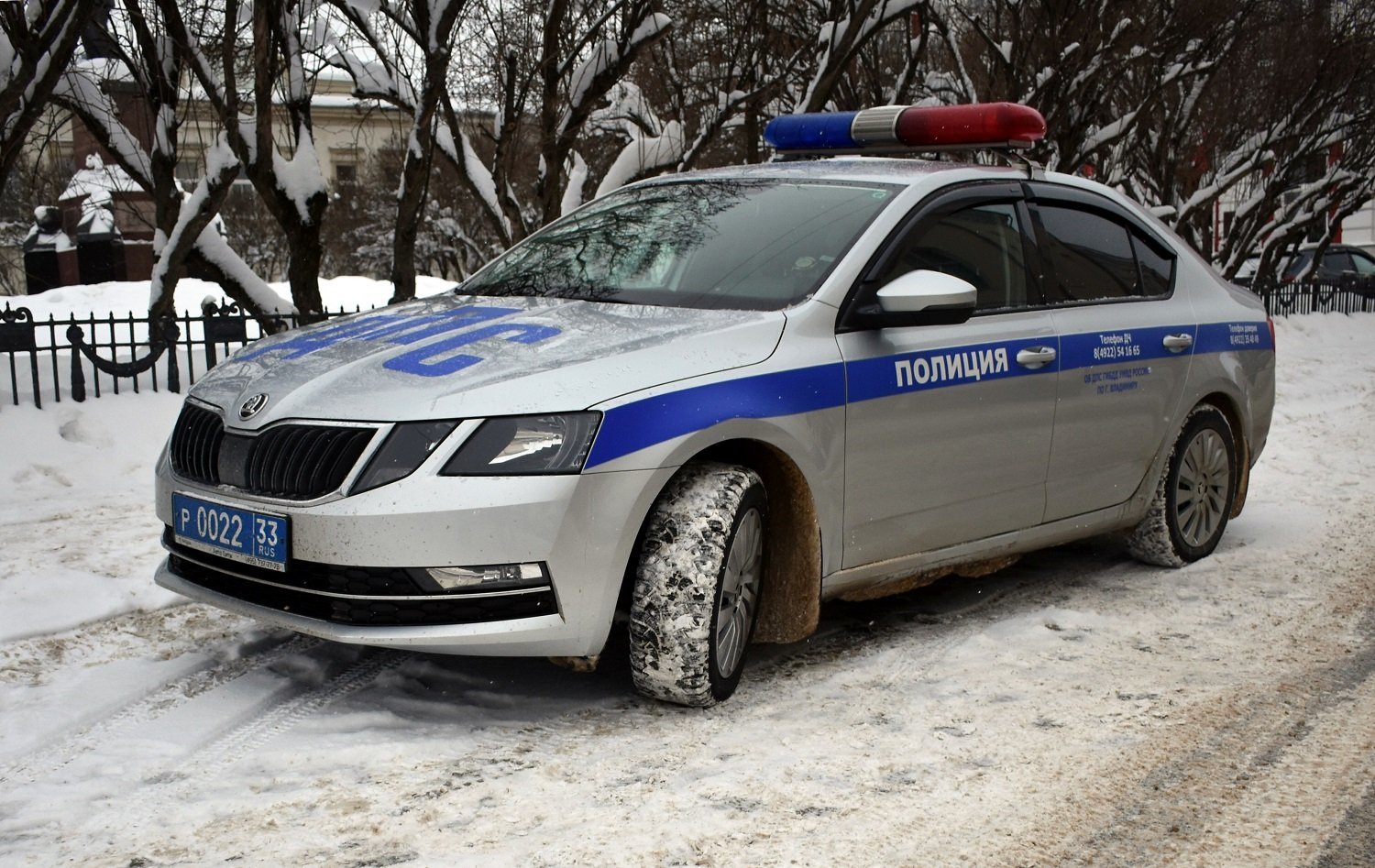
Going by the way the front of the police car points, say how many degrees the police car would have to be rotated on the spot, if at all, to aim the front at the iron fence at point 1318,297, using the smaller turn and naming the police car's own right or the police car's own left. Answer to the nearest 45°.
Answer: approximately 180°

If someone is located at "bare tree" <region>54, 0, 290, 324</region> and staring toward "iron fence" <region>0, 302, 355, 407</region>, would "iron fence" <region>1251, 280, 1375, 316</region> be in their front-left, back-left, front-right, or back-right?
back-left

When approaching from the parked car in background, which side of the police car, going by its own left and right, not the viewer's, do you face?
back

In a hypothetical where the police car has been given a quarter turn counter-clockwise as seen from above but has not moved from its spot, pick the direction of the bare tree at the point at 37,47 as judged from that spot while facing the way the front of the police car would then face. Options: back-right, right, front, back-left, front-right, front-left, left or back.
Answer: back

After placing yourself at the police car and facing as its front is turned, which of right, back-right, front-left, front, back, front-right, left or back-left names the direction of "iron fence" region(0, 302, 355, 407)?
right

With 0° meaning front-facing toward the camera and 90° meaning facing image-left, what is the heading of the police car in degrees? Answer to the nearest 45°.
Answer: approximately 45°

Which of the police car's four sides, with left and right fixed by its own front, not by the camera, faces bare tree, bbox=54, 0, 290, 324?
right
